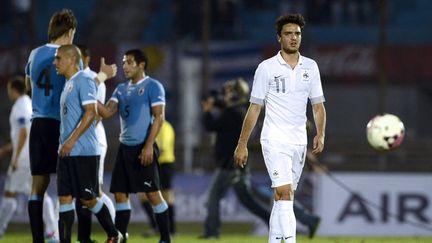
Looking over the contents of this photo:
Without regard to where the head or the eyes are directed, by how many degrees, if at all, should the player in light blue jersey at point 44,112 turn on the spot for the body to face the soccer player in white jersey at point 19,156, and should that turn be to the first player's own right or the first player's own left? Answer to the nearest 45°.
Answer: approximately 45° to the first player's own left

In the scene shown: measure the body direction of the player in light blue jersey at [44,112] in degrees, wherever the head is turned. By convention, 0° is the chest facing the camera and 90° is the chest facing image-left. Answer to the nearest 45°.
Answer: approximately 225°

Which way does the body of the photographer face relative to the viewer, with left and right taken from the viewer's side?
facing to the left of the viewer

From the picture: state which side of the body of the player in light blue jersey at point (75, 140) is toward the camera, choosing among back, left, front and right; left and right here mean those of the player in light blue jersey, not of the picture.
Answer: left

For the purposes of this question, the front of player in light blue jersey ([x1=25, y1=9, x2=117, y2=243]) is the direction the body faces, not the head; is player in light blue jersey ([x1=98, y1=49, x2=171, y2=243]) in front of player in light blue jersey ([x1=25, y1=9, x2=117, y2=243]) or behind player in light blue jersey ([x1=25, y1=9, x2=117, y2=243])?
in front

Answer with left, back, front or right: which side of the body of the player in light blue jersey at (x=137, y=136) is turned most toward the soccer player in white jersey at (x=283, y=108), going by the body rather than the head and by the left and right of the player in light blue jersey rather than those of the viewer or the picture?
left

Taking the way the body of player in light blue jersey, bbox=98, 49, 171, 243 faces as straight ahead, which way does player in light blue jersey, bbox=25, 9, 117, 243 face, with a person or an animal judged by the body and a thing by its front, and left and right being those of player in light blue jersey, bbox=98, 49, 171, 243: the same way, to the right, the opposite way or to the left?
the opposite way
